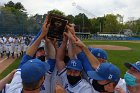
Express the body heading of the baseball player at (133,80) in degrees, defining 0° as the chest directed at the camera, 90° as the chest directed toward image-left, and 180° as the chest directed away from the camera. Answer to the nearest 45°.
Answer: approximately 45°

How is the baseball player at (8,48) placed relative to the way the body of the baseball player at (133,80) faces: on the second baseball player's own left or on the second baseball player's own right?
on the second baseball player's own right

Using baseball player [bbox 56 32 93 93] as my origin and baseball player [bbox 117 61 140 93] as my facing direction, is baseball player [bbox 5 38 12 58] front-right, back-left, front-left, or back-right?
back-left

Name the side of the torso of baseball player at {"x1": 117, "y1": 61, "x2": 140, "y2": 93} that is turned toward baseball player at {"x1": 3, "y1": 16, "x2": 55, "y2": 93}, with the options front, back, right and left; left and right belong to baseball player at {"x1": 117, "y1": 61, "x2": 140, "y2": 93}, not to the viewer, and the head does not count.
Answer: front

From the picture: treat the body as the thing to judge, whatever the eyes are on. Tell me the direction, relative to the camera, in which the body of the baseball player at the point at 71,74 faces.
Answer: toward the camera

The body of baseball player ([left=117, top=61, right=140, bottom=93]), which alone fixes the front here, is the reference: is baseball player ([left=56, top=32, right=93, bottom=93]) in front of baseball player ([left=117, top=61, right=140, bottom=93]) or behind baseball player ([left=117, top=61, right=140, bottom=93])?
in front

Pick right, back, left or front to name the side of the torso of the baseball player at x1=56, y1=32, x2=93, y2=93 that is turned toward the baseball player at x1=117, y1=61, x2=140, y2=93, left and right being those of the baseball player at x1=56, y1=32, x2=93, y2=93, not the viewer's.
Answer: left
